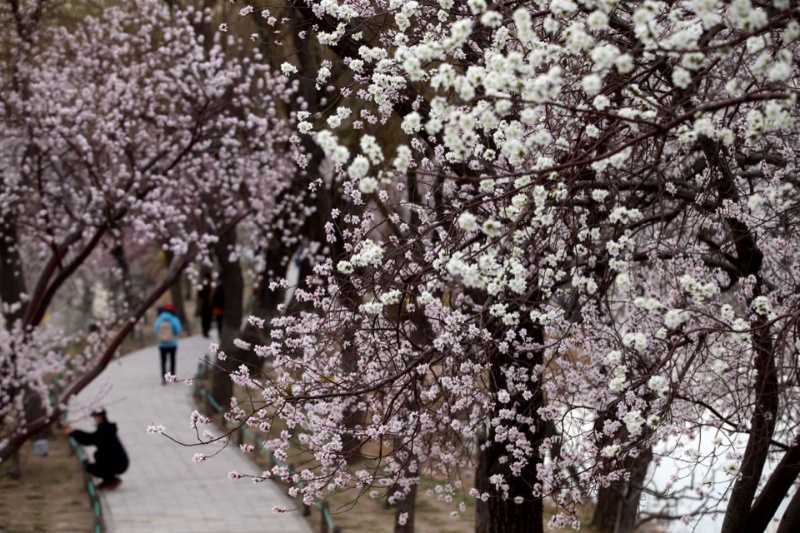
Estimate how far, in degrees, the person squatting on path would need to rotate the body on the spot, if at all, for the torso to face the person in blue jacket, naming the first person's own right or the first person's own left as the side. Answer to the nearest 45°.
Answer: approximately 90° to the first person's own right

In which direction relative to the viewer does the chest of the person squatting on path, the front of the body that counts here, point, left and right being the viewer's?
facing to the left of the viewer
